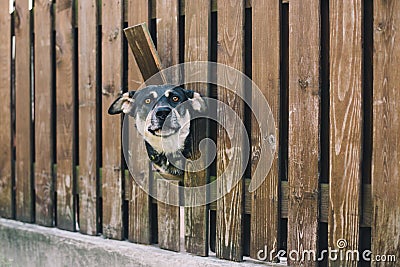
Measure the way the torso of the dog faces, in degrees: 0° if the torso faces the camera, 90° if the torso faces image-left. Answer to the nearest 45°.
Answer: approximately 0°
